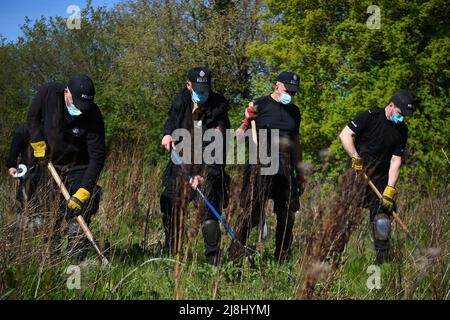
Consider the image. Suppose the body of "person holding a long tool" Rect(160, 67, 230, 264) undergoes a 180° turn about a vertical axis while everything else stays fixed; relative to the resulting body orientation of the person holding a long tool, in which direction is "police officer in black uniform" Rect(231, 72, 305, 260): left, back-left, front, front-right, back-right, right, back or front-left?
right

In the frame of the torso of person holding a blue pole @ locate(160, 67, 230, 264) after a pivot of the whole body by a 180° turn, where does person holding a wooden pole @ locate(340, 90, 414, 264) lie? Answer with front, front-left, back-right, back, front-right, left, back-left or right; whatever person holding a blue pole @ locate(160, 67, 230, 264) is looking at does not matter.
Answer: right

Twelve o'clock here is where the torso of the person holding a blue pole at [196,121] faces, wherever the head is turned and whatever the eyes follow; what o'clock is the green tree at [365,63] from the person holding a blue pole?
The green tree is roughly at 7 o'clock from the person holding a blue pole.

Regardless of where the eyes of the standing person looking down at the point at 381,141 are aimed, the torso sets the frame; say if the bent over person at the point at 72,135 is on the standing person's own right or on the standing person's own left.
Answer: on the standing person's own right

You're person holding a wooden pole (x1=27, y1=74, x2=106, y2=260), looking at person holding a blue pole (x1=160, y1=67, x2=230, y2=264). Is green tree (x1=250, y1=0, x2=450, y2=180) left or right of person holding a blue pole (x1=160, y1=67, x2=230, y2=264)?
left

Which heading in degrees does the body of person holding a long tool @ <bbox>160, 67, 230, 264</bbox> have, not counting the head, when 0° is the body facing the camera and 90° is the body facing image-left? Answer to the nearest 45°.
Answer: approximately 0°
